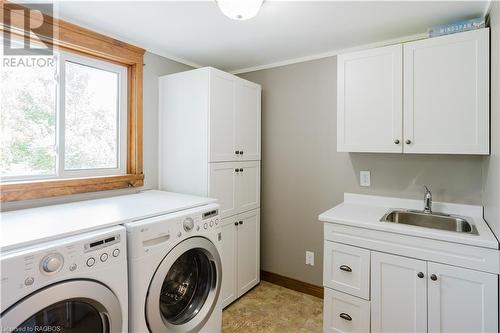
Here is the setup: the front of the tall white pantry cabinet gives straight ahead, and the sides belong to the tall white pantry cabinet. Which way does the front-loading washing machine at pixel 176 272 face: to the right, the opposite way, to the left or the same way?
the same way

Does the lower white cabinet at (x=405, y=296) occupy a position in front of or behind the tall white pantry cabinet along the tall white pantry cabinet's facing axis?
in front

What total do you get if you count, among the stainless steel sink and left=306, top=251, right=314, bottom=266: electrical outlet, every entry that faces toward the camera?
2

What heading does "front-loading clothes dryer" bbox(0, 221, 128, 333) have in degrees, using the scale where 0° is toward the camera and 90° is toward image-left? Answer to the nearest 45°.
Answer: approximately 315°

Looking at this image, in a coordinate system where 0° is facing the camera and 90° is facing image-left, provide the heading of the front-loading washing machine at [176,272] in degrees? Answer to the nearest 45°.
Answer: approximately 315°

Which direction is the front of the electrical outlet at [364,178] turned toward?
toward the camera

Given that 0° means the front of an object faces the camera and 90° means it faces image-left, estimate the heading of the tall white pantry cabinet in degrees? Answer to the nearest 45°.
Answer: approximately 315°

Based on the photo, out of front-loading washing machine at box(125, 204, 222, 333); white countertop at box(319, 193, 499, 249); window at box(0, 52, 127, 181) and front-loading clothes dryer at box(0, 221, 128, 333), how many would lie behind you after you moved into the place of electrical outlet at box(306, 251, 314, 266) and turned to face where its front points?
0

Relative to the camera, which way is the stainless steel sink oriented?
toward the camera
